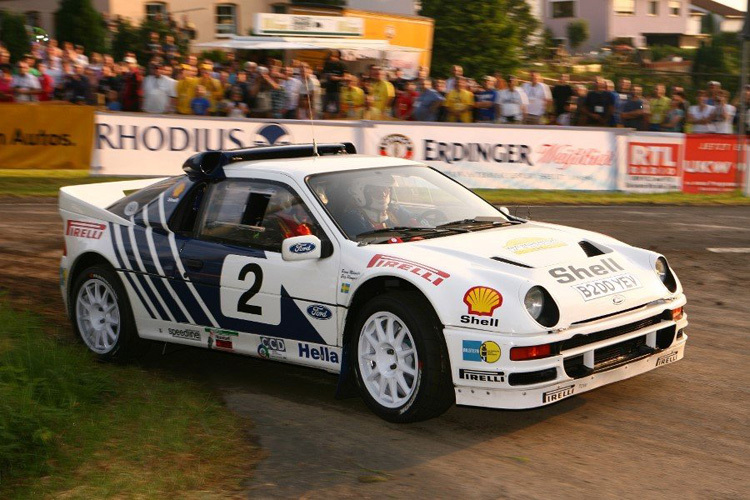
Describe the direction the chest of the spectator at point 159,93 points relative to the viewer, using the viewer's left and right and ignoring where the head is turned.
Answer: facing the viewer

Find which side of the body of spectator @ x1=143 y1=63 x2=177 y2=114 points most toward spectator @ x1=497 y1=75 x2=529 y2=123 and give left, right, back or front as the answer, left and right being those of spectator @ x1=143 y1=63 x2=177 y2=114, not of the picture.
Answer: left

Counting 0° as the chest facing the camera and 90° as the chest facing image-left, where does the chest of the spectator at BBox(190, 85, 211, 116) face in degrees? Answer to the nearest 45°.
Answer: approximately 0°

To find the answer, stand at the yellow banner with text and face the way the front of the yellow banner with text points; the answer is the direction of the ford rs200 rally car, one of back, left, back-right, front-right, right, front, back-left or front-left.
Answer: front

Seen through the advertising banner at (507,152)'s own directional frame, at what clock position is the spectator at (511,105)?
The spectator is roughly at 6 o'clock from the advertising banner.

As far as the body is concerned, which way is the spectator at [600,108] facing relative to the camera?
toward the camera

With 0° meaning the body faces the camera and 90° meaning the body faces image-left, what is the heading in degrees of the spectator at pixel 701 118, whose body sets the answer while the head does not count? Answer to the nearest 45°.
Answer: approximately 0°

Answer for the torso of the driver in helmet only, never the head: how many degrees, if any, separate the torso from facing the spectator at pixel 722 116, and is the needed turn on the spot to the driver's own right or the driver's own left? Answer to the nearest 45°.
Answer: approximately 90° to the driver's own left

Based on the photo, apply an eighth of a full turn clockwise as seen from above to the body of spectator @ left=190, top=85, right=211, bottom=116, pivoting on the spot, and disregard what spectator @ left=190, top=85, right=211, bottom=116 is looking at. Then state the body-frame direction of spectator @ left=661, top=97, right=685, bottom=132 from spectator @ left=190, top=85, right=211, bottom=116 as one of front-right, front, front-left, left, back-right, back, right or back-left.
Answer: back-left

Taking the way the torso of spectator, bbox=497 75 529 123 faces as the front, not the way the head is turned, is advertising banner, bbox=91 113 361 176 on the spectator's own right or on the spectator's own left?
on the spectator's own right

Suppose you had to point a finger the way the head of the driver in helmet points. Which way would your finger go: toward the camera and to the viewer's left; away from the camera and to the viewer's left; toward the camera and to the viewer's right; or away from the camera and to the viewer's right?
toward the camera and to the viewer's right

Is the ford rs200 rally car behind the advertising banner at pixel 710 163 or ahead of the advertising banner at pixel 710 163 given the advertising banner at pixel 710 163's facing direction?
ahead

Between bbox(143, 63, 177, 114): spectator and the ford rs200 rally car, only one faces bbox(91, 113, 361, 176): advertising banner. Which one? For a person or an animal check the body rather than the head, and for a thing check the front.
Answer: the spectator

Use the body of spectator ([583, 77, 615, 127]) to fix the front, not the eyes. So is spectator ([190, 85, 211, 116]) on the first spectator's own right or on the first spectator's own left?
on the first spectator's own right
